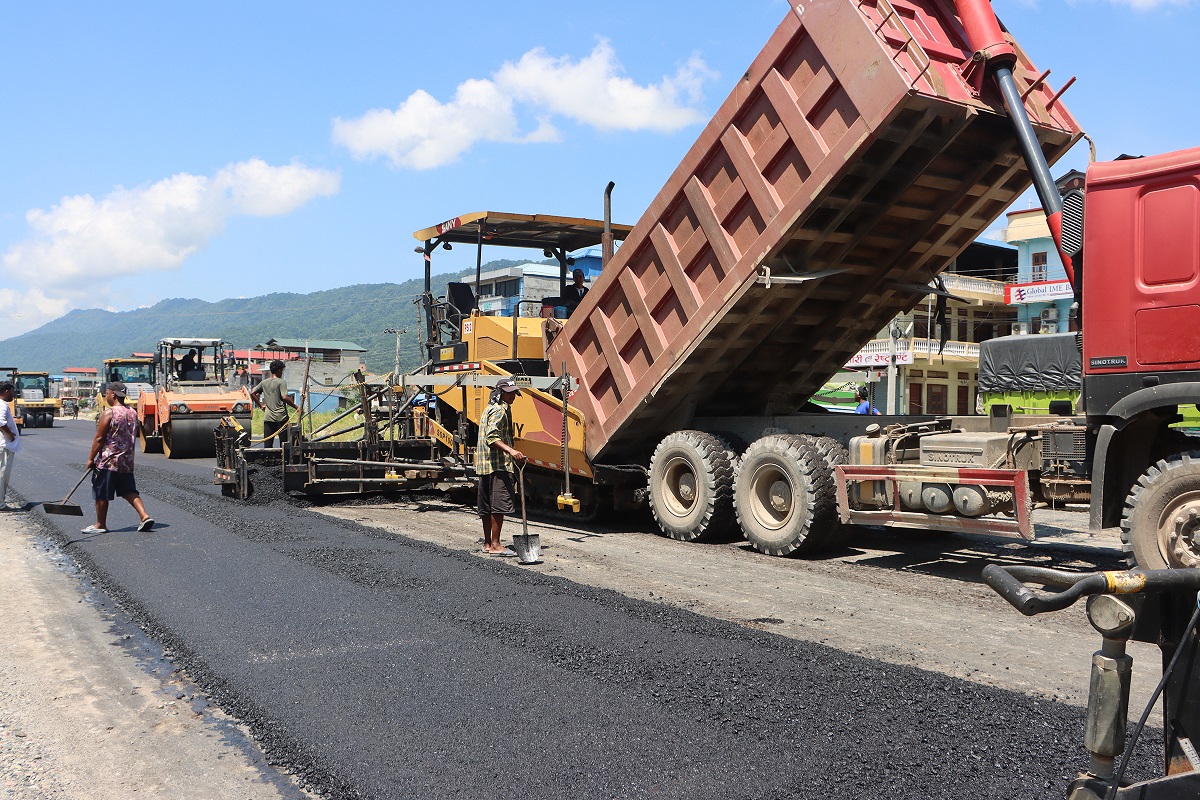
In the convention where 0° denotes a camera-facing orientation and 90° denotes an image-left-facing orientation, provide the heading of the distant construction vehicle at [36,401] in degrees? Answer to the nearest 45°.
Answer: approximately 0°

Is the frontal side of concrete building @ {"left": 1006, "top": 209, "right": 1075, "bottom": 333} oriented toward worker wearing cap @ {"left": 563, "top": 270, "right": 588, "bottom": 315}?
yes

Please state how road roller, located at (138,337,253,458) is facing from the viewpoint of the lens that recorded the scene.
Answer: facing the viewer

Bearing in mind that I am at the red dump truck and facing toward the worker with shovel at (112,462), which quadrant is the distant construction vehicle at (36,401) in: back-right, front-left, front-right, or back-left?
front-right

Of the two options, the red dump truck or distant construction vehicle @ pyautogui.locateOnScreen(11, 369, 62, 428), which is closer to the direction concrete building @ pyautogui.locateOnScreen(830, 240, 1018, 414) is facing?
the red dump truck

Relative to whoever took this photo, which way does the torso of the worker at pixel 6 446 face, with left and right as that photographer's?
facing to the right of the viewer

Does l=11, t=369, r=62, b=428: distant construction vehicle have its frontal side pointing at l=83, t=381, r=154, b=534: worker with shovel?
yes

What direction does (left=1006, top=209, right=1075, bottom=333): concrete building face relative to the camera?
toward the camera

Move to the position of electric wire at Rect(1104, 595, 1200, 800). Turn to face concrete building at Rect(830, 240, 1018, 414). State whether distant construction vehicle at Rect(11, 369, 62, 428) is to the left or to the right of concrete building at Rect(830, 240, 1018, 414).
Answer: left

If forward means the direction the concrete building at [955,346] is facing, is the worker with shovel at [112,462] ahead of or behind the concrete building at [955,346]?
ahead
